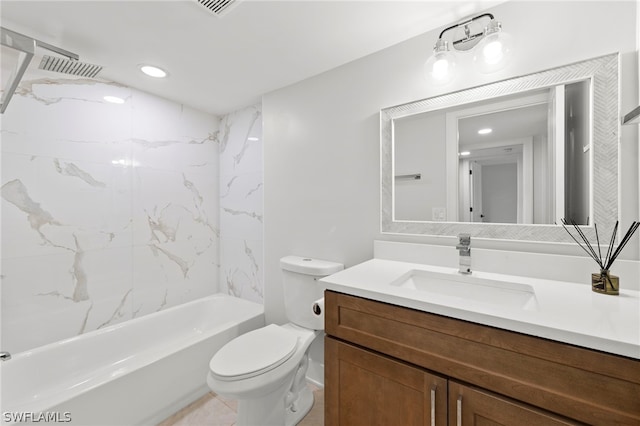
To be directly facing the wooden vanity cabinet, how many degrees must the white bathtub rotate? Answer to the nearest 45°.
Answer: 0° — it already faces it

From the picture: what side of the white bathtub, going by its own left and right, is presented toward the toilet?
front

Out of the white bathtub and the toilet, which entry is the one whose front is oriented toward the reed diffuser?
the white bathtub

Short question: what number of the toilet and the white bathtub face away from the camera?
0

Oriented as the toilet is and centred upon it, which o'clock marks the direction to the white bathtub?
The white bathtub is roughly at 2 o'clock from the toilet.

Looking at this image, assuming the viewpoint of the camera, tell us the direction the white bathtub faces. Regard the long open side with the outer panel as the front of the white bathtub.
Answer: facing the viewer and to the right of the viewer

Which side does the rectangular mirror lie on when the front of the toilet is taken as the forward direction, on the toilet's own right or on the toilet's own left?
on the toilet's own left

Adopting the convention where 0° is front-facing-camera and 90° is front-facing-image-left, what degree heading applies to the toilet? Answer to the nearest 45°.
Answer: approximately 45°
